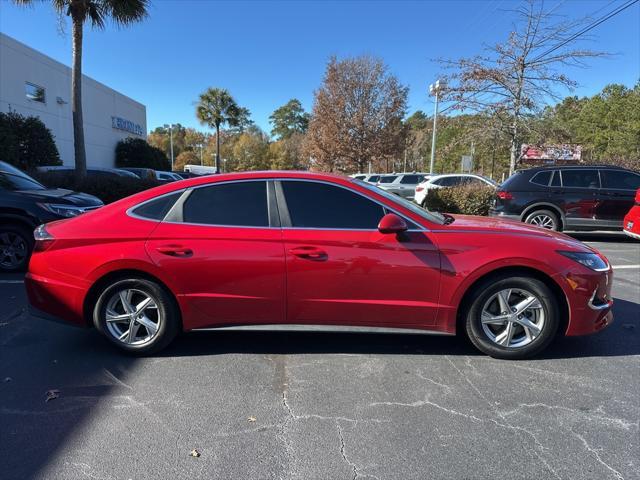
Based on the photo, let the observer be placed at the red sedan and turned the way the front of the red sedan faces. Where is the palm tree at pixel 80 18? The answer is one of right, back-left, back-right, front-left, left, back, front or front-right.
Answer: back-left

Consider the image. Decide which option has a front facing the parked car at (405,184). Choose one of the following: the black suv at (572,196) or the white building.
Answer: the white building

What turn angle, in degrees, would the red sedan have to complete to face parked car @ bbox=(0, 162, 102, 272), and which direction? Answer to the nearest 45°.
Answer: approximately 135° to its left

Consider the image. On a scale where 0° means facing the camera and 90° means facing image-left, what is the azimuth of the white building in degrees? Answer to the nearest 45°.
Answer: approximately 315°

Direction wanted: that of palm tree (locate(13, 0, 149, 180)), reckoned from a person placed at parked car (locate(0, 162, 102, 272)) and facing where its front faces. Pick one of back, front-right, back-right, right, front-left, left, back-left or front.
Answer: back-left

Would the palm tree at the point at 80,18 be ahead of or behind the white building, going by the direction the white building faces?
ahead

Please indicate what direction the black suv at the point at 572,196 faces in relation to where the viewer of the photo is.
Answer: facing to the right of the viewer

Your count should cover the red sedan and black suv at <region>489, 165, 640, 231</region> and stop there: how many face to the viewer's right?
2

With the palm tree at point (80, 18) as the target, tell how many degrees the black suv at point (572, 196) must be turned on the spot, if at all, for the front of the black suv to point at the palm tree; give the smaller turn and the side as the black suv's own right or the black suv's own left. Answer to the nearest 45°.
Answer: approximately 180°

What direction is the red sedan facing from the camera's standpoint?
to the viewer's right

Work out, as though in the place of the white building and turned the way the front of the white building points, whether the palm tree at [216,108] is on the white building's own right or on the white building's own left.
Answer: on the white building's own left

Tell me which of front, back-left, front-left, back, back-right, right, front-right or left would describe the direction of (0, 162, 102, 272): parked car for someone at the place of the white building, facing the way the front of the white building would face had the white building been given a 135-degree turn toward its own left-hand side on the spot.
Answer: back

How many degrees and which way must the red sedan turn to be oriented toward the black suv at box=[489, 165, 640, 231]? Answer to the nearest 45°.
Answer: approximately 45° to its left

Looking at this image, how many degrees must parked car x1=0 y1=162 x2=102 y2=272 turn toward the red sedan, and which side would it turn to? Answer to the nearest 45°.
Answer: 0° — it already faces it

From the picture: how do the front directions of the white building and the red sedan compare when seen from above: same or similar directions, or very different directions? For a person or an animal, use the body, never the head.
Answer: same or similar directions

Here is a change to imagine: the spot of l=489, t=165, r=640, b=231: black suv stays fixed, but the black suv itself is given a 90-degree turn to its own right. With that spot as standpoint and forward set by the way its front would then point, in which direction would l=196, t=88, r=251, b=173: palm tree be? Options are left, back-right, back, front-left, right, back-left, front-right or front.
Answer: back-right

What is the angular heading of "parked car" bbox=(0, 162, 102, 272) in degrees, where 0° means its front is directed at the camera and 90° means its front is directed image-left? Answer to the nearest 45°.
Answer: approximately 315°
